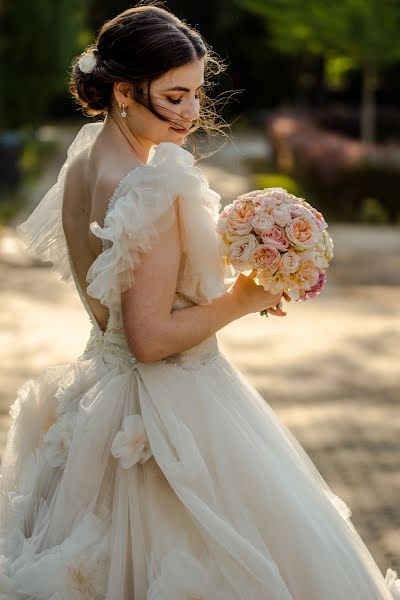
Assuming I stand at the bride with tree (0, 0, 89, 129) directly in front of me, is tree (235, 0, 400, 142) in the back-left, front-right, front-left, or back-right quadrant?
front-right

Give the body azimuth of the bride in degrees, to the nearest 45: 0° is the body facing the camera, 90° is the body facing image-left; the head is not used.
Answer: approximately 225°

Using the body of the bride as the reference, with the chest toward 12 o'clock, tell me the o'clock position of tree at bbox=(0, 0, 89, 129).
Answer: The tree is roughly at 10 o'clock from the bride.

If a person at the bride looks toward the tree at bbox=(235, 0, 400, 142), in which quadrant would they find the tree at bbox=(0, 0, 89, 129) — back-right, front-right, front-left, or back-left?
front-left

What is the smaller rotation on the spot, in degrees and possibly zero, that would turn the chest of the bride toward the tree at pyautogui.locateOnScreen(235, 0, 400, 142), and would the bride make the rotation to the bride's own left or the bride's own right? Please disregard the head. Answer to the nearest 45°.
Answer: approximately 45° to the bride's own left

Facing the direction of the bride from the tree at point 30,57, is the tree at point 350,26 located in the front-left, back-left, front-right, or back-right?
front-left
